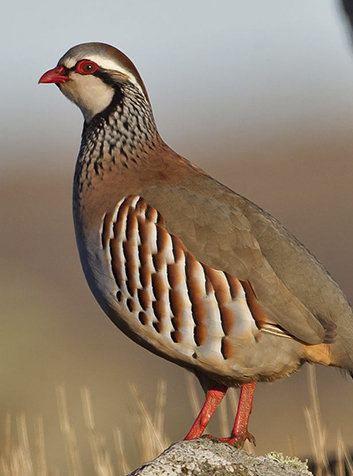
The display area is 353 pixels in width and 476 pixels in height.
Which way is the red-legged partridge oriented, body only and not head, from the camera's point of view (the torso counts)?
to the viewer's left
